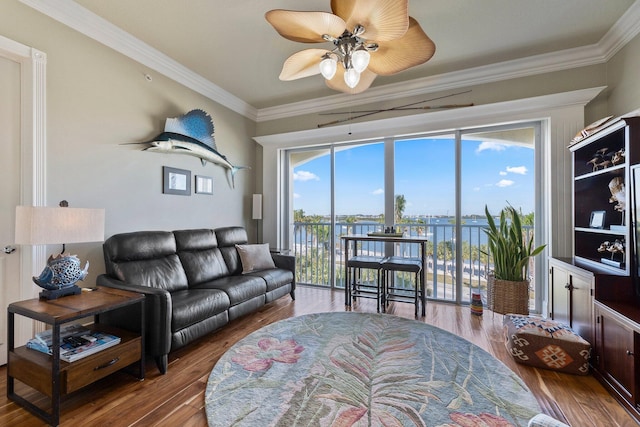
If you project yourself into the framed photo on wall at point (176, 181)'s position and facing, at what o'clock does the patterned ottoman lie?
The patterned ottoman is roughly at 12 o'clock from the framed photo on wall.

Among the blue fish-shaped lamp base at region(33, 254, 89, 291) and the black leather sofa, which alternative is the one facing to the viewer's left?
the blue fish-shaped lamp base

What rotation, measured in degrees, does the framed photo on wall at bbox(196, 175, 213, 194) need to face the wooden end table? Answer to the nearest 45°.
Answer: approximately 90° to its right

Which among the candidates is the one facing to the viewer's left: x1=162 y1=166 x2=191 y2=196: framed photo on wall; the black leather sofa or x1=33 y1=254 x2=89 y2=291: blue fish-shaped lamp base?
the blue fish-shaped lamp base

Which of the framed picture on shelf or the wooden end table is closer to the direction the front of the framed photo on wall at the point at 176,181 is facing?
the framed picture on shelf

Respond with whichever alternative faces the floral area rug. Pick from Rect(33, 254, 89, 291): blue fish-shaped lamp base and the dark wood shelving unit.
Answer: the dark wood shelving unit

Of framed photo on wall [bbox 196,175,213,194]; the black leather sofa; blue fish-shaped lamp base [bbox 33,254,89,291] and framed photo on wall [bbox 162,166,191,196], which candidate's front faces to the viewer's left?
the blue fish-shaped lamp base

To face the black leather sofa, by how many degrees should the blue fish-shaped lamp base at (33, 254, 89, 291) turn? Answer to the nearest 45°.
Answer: approximately 180°
